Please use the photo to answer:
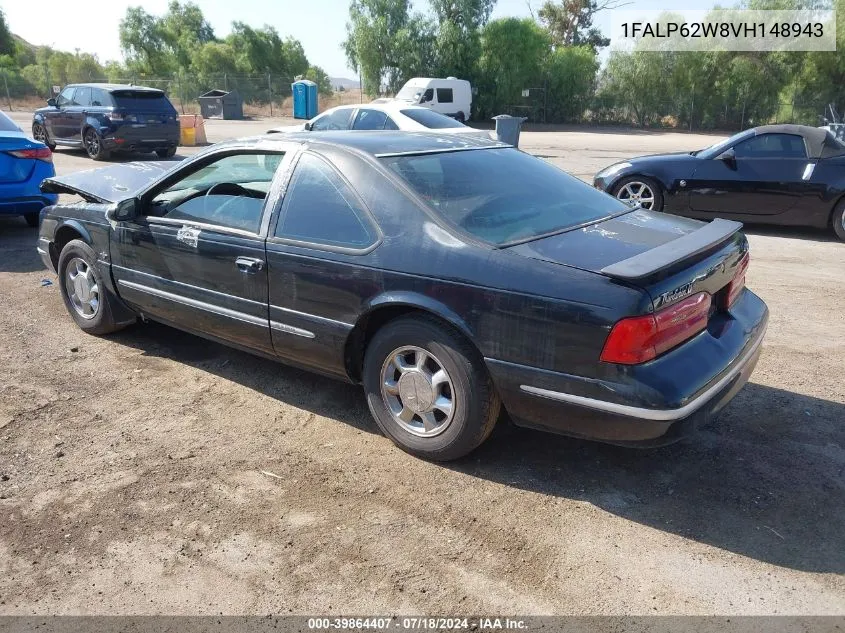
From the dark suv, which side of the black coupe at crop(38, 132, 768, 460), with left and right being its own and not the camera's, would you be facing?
front

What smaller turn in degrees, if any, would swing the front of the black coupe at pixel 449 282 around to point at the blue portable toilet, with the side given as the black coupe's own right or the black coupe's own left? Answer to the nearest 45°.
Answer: approximately 45° to the black coupe's own right

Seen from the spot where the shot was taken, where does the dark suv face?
facing away from the viewer and to the left of the viewer

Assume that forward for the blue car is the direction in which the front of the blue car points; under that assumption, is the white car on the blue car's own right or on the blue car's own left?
on the blue car's own right

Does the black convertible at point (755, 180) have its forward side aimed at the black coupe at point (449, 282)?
no

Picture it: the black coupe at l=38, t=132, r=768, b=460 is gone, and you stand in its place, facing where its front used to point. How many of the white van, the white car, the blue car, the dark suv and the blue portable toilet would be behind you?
0

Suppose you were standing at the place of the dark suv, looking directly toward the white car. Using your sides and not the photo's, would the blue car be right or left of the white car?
right

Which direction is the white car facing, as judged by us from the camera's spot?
facing away from the viewer and to the left of the viewer

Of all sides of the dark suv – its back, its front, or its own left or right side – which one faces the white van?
right

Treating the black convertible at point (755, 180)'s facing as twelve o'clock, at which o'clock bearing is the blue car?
The blue car is roughly at 11 o'clock from the black convertible.

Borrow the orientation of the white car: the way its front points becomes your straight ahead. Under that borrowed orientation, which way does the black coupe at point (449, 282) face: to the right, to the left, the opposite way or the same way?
the same way

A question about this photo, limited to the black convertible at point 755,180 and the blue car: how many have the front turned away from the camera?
1

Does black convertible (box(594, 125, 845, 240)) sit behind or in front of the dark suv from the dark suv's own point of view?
behind

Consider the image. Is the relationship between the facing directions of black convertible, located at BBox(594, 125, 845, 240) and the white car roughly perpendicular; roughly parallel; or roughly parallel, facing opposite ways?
roughly parallel

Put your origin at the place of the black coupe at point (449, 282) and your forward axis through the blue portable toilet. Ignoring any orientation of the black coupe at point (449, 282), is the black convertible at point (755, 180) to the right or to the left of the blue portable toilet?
right

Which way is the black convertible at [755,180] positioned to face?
to the viewer's left

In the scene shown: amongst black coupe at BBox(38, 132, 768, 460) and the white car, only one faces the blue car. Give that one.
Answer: the black coupe

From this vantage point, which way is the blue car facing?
away from the camera

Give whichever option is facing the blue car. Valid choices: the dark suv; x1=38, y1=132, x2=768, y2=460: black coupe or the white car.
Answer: the black coupe

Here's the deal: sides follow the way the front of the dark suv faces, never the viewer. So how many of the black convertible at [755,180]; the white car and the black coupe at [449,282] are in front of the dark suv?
0
